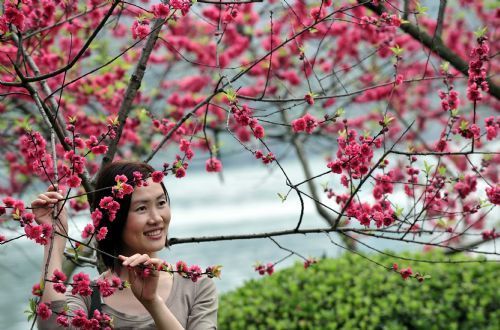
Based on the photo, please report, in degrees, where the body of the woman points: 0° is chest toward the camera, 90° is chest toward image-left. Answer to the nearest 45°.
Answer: approximately 0°

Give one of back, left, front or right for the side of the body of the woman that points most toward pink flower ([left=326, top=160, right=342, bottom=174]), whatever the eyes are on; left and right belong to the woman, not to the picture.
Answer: left

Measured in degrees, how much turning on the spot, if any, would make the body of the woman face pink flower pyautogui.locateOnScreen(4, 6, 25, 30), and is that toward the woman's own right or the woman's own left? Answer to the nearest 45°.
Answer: approximately 45° to the woman's own right

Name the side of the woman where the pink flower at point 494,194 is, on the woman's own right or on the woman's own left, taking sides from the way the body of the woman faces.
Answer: on the woman's own left

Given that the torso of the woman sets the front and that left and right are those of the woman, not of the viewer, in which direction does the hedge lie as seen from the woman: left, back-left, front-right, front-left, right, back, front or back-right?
back-left
